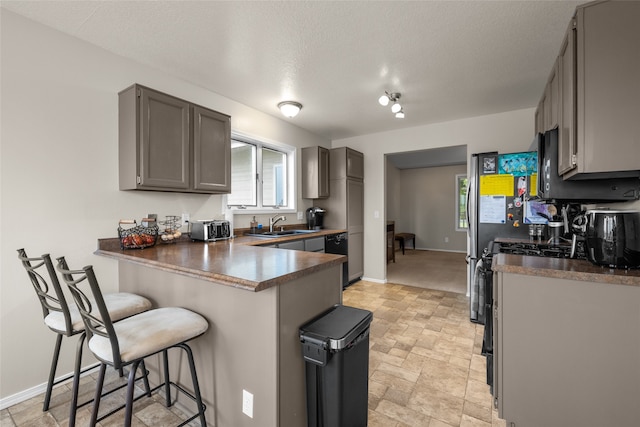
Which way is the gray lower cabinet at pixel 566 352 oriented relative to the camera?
to the viewer's left

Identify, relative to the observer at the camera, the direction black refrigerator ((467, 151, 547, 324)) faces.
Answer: facing to the left of the viewer

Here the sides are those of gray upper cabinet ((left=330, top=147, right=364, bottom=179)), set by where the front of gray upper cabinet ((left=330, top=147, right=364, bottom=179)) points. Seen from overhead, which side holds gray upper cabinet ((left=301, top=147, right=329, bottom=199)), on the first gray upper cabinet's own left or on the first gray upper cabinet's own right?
on the first gray upper cabinet's own right

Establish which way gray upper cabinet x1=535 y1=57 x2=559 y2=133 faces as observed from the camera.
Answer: facing to the left of the viewer
